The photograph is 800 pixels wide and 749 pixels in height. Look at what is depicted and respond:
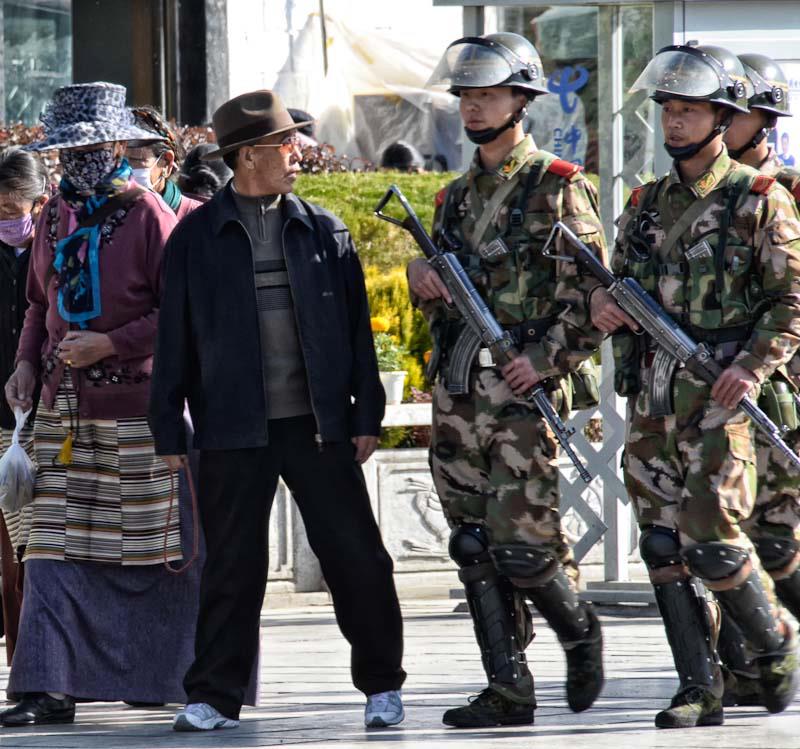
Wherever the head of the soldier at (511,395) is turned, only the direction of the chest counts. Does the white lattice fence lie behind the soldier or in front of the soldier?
behind

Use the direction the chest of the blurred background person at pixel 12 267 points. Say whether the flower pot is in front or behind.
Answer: behind

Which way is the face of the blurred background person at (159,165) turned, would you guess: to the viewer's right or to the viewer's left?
to the viewer's left

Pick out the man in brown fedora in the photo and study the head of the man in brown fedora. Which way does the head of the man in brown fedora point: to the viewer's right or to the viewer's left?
to the viewer's right

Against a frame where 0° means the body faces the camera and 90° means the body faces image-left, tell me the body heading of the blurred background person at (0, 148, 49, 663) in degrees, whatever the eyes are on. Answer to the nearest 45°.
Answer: approximately 45°

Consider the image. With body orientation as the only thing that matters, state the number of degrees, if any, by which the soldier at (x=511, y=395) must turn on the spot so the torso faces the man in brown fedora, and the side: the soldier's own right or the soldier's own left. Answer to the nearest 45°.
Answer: approximately 45° to the soldier's own right

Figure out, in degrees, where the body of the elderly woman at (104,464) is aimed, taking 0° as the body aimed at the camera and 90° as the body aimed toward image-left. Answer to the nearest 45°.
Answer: approximately 45°

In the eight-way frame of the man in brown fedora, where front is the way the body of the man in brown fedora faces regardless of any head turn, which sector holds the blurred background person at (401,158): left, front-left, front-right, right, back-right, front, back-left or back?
back

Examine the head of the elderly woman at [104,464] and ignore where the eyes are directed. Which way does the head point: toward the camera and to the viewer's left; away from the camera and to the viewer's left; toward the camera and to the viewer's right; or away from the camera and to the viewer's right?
toward the camera and to the viewer's left

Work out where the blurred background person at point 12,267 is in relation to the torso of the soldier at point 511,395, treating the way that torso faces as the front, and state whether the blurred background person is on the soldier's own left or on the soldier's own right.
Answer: on the soldier's own right
